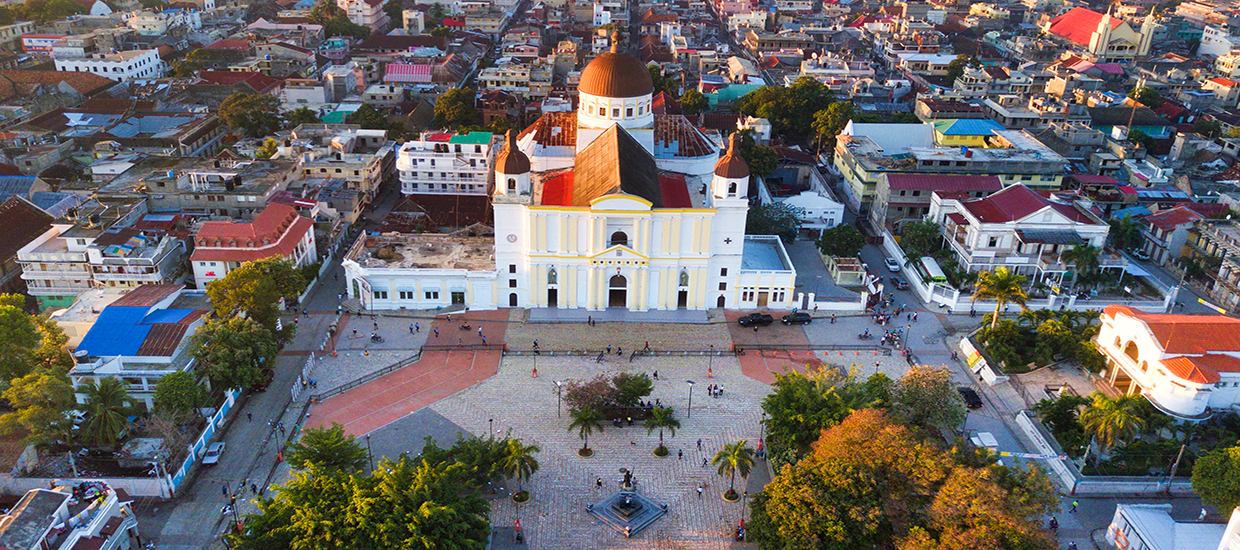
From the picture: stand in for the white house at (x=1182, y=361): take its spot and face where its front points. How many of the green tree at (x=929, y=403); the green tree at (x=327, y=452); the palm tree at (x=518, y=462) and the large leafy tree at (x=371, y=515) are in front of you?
4

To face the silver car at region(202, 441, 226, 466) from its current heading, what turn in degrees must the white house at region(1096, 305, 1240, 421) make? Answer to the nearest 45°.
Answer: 0° — it already faces it

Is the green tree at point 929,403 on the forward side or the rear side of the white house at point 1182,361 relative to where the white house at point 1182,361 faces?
on the forward side

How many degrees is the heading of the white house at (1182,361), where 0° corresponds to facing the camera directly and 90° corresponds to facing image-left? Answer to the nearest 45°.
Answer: approximately 45°

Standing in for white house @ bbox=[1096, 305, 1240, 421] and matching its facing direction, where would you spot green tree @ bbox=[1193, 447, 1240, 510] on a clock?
The green tree is roughly at 10 o'clock from the white house.

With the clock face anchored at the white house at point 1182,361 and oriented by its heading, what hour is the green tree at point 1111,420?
The green tree is roughly at 11 o'clock from the white house.

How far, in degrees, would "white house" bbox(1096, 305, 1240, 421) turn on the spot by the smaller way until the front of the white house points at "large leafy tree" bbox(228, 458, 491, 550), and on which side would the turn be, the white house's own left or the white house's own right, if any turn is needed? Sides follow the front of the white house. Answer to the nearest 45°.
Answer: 0° — it already faces it

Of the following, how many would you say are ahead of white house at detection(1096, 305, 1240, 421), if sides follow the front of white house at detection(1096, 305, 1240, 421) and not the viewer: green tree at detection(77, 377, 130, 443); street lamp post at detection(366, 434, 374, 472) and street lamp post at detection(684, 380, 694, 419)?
3

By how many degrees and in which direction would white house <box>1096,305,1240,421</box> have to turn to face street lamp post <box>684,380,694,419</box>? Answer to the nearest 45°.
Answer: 0° — it already faces it

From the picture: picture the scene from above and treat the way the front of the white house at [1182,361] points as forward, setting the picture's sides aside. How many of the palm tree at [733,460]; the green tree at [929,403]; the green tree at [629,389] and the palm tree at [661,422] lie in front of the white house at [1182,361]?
4

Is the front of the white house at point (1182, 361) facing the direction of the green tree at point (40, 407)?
yes

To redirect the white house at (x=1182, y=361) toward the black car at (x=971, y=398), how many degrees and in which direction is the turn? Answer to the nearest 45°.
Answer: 0° — it already faces it

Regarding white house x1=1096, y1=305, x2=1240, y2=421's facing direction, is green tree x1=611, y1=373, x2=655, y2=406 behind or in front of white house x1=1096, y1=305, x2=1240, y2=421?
in front

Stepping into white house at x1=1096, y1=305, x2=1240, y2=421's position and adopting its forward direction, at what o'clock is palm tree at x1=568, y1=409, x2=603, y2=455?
The palm tree is roughly at 12 o'clock from the white house.
